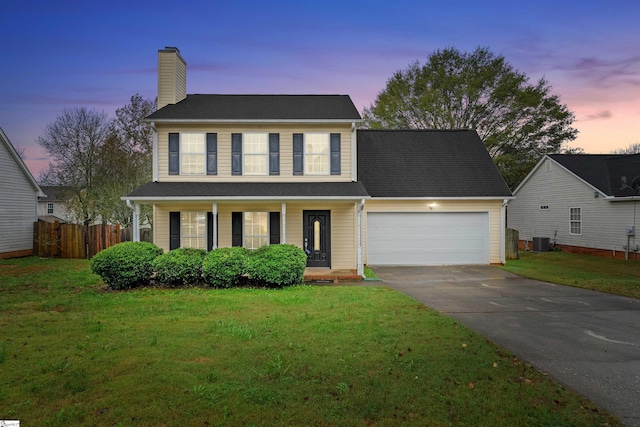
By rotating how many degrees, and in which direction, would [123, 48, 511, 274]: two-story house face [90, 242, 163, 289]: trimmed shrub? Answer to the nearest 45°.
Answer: approximately 45° to its right

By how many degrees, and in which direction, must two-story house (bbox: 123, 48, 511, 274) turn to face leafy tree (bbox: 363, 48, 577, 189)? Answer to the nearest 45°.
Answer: approximately 135° to its left

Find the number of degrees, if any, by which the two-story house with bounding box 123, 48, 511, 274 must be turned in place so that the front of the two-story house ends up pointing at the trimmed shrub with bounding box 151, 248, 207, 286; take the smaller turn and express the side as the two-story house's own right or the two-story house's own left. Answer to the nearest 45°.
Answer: approximately 45° to the two-story house's own right

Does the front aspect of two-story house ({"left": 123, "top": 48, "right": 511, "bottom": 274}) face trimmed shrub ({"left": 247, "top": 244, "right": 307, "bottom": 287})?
yes

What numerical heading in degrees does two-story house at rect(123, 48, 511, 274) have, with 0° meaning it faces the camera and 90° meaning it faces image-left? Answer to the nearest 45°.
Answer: approximately 0°

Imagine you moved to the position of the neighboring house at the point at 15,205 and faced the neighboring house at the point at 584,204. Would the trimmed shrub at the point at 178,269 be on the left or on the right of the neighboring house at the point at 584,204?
right

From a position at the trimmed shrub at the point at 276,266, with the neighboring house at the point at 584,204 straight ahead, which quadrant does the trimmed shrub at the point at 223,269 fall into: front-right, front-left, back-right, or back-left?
back-left

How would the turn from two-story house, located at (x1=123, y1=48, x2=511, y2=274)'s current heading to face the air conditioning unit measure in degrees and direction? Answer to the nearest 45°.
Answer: approximately 135° to its left

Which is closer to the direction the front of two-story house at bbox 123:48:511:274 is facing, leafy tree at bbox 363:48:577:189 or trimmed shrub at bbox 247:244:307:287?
the trimmed shrub

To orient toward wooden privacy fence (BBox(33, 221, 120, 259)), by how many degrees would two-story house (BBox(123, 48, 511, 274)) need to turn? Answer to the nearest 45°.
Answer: approximately 135° to its right

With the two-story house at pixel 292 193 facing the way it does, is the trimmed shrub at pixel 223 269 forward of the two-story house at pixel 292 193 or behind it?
forward

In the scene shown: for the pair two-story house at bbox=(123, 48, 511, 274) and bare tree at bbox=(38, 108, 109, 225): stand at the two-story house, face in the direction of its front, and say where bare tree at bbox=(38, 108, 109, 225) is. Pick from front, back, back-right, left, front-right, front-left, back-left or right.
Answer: back-right

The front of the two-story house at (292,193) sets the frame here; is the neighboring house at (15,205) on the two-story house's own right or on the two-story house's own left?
on the two-story house's own right
